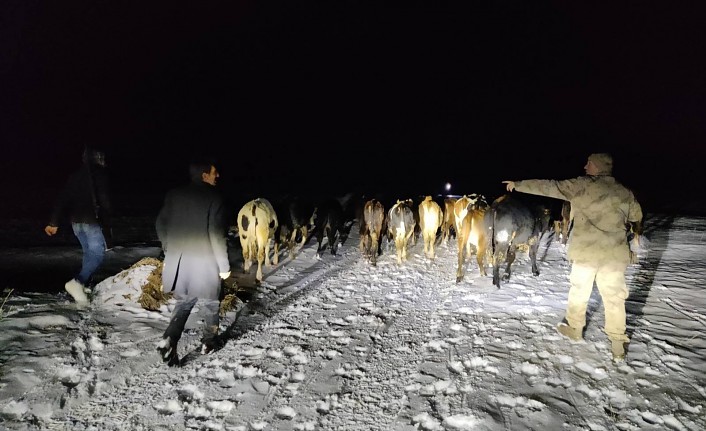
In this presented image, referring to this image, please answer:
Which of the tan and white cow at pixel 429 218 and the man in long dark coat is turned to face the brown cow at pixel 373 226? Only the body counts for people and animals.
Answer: the man in long dark coat

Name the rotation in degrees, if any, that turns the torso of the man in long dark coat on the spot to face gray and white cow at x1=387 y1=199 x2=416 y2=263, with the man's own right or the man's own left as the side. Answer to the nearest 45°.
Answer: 0° — they already face it

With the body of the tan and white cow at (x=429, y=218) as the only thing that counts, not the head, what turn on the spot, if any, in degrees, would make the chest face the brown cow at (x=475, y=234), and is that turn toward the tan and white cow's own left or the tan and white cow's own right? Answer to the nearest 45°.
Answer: approximately 135° to the tan and white cow's own right

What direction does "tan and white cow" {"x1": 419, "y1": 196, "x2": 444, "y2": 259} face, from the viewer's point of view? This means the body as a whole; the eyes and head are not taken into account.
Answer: away from the camera

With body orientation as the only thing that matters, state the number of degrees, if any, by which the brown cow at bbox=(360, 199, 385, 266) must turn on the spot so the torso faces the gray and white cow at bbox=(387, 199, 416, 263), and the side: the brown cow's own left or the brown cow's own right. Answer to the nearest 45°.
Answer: approximately 135° to the brown cow's own right

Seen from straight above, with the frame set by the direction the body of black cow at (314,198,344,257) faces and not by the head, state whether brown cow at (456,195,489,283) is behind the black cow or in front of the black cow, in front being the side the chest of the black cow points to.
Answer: behind

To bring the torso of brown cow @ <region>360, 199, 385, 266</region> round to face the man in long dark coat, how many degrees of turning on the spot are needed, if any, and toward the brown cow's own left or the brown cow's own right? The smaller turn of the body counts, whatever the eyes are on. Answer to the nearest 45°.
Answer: approximately 180°

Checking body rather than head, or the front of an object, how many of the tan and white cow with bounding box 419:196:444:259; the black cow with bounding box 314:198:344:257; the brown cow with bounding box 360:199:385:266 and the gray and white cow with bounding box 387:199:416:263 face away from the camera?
4

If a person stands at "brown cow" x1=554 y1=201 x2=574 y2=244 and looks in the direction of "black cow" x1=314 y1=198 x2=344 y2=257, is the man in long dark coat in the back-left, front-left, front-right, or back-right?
front-left

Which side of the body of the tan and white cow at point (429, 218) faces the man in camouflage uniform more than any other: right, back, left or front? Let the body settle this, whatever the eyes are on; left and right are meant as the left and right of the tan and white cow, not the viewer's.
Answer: back

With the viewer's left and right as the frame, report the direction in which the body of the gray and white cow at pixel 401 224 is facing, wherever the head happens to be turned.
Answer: facing away from the viewer

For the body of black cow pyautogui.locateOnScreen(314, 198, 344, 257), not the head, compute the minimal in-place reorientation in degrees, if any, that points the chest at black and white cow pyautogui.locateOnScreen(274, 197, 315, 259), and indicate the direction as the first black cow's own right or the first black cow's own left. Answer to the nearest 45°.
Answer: approximately 135° to the first black cow's own left

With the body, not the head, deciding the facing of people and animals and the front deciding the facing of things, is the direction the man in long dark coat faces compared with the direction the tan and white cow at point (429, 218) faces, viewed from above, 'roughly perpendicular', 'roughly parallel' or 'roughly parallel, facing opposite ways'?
roughly parallel

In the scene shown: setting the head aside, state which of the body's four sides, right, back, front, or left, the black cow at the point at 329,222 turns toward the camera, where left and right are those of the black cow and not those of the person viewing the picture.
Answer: back

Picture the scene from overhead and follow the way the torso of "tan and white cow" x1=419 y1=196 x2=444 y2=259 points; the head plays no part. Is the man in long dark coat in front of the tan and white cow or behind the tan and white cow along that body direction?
behind

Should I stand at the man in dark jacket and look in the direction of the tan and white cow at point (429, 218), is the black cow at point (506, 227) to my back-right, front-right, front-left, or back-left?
front-right

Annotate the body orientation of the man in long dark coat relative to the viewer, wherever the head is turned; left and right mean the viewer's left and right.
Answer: facing away from the viewer and to the right of the viewer

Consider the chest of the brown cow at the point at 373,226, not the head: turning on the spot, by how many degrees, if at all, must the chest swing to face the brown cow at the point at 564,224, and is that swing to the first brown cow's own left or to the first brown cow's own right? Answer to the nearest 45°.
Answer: approximately 90° to the first brown cow's own right

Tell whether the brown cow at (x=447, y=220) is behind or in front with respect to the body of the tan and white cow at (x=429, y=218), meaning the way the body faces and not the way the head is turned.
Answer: in front

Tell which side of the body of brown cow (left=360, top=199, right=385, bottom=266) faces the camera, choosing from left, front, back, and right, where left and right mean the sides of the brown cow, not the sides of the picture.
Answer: back
